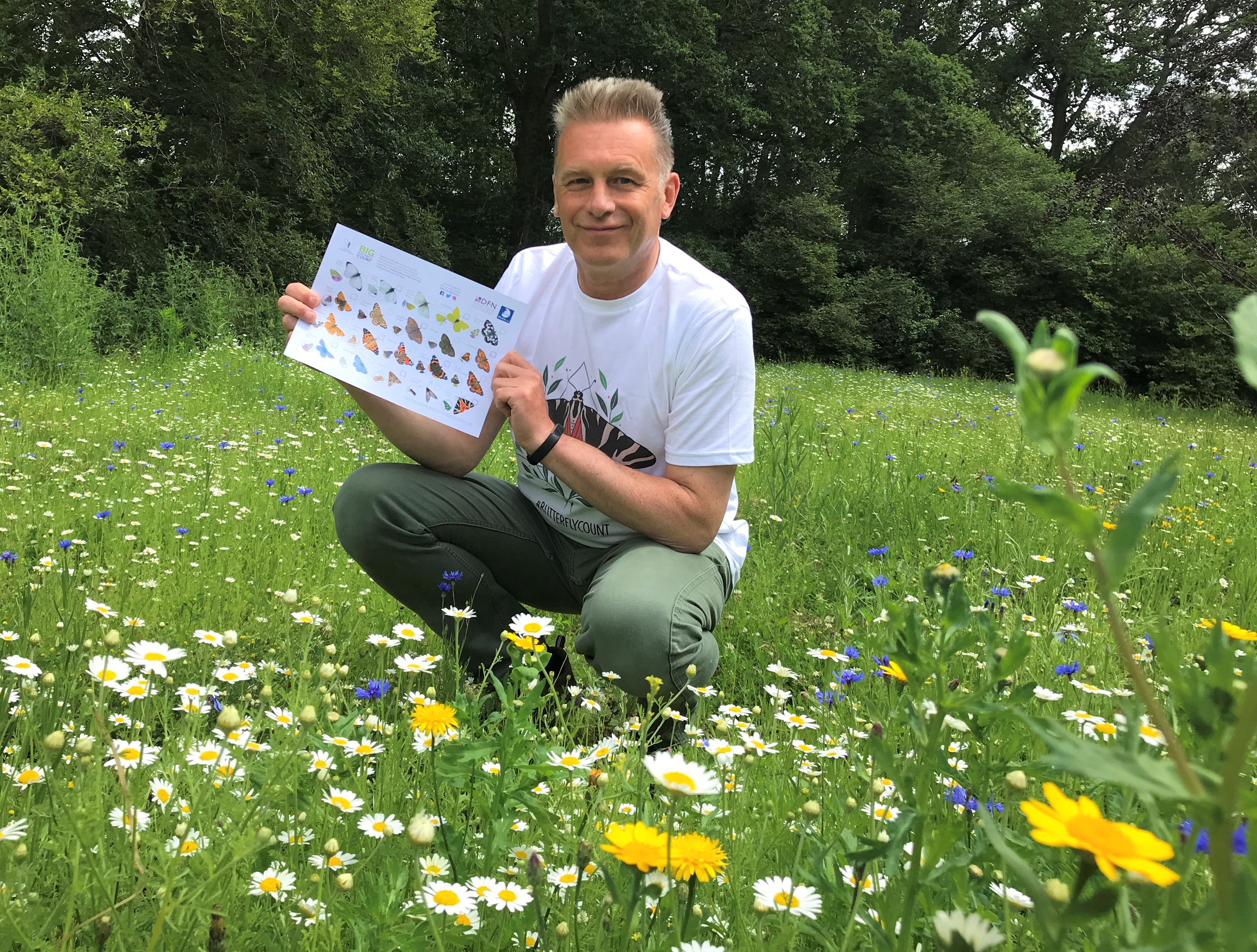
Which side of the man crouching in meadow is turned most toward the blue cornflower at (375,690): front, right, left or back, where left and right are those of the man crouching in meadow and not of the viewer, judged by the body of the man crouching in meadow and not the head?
front

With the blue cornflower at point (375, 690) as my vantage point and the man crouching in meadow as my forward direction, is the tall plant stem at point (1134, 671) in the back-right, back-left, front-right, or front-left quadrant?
back-right

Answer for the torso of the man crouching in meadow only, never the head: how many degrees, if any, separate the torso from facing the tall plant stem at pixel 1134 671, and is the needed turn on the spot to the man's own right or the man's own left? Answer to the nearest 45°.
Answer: approximately 45° to the man's own left

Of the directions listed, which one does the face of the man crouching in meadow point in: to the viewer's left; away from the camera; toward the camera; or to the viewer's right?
toward the camera

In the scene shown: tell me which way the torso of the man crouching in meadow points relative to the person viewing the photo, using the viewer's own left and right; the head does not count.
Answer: facing the viewer and to the left of the viewer
